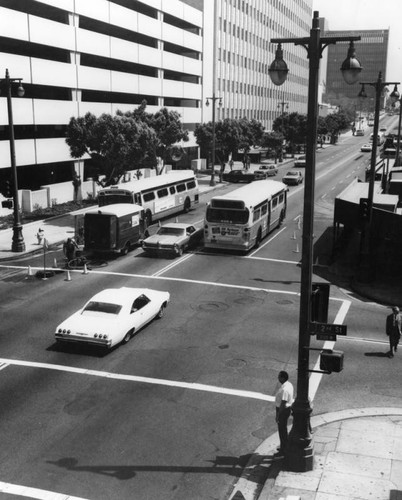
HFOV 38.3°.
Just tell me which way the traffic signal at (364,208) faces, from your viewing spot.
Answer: facing the viewer

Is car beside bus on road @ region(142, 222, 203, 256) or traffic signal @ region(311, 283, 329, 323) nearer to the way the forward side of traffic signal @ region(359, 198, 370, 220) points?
the traffic signal

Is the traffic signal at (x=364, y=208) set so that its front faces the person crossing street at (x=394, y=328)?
yes

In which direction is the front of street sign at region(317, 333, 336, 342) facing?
toward the camera

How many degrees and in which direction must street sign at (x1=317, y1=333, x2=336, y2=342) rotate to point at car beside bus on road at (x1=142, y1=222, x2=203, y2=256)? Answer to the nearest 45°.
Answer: approximately 135° to its right

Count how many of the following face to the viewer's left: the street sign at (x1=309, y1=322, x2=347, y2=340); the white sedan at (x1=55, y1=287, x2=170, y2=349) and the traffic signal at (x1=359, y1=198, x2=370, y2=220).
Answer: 0

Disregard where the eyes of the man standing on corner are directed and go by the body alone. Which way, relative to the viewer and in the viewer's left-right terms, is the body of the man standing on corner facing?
facing to the left of the viewer

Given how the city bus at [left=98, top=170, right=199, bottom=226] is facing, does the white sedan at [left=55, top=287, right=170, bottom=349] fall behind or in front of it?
in front

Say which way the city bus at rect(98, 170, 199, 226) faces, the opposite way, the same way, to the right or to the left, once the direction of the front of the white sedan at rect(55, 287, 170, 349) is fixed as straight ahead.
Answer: the opposite way

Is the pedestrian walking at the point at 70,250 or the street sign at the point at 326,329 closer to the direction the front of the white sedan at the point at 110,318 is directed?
the pedestrian walking

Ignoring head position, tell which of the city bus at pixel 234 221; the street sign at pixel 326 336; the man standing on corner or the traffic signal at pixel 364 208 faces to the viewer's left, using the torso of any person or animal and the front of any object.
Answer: the man standing on corner

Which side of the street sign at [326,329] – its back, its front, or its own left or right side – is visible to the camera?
front

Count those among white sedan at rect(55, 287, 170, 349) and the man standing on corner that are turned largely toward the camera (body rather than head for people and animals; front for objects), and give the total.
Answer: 0
